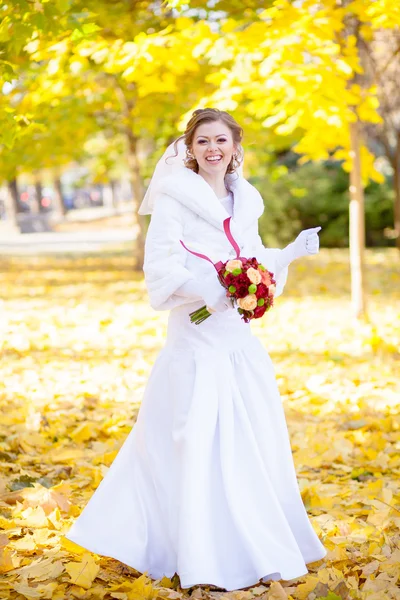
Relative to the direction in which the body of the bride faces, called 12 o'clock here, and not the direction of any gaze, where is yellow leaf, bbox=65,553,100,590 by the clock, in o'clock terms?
The yellow leaf is roughly at 4 o'clock from the bride.

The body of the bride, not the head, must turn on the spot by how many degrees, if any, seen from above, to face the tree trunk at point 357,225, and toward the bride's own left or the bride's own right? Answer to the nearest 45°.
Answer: approximately 135° to the bride's own left

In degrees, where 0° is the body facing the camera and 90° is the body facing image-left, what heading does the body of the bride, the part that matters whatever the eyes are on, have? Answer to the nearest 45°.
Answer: approximately 315°
